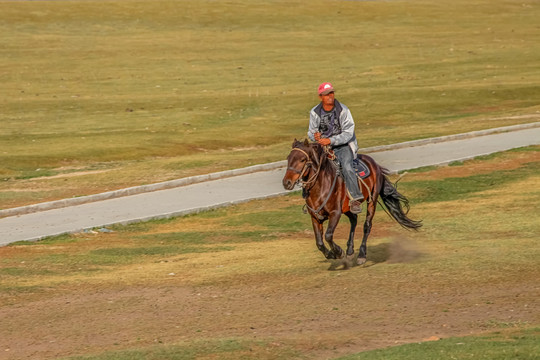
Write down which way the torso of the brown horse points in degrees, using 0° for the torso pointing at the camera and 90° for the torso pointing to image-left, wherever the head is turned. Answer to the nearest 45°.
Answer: approximately 45°

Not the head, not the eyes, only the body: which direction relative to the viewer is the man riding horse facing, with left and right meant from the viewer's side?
facing the viewer and to the left of the viewer
